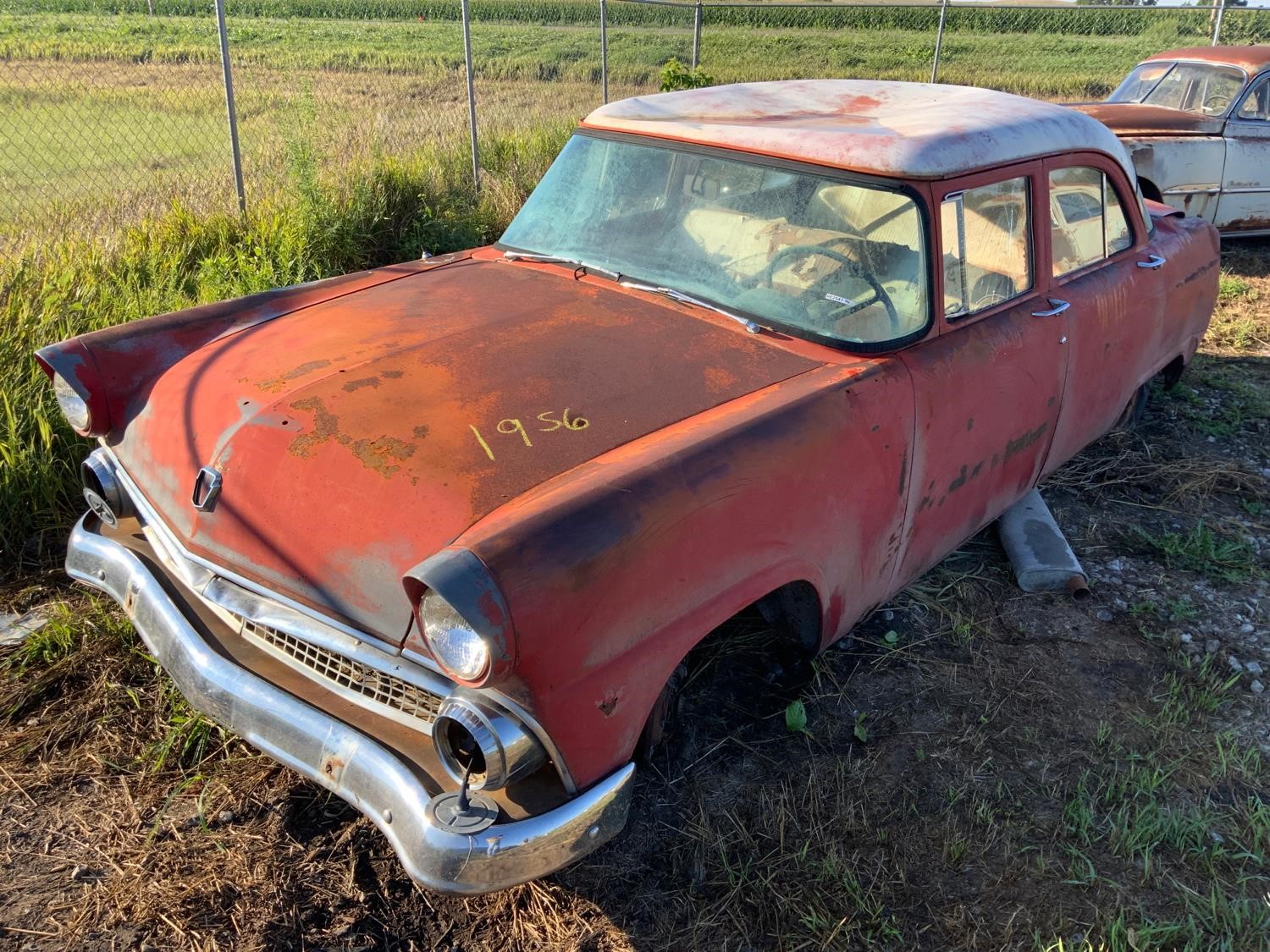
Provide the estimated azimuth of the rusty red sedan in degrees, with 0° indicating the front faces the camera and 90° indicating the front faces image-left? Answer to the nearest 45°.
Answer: approximately 45°

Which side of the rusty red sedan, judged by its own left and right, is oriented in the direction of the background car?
back

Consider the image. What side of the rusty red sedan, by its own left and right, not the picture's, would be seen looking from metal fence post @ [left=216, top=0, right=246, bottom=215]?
right

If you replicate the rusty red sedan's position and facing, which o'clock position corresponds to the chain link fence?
The chain link fence is roughly at 4 o'clock from the rusty red sedan.
